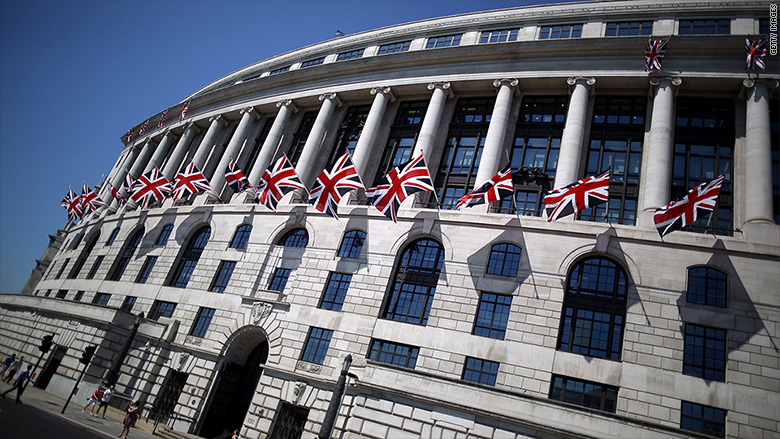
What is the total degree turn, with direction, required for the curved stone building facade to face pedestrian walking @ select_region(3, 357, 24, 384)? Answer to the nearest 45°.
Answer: approximately 90° to its right

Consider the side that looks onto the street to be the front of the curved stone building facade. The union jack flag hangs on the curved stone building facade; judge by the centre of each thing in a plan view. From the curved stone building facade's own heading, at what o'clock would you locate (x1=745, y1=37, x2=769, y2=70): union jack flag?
The union jack flag is roughly at 9 o'clock from the curved stone building facade.

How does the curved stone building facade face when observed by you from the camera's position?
facing the viewer and to the left of the viewer
